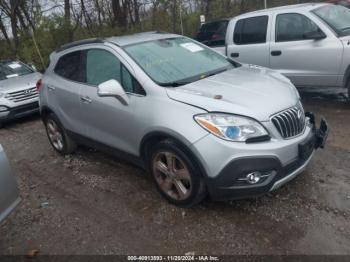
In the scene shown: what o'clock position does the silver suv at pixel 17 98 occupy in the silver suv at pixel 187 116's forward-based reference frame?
The silver suv at pixel 17 98 is roughly at 6 o'clock from the silver suv at pixel 187 116.

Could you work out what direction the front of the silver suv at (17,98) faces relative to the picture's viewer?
facing the viewer and to the right of the viewer

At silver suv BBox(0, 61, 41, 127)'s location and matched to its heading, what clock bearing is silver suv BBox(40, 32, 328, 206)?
The silver suv BBox(40, 32, 328, 206) is roughly at 1 o'clock from the silver suv BBox(0, 61, 41, 127).

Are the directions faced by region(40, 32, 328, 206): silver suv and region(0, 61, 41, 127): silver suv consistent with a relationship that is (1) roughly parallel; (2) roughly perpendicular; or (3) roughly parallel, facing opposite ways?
roughly parallel

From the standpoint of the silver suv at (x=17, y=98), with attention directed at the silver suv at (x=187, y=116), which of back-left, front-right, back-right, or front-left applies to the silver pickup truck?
front-left

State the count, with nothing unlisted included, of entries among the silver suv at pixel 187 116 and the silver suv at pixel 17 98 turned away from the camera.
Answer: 0

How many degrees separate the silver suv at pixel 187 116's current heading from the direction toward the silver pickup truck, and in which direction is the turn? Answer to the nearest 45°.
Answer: approximately 90° to its left

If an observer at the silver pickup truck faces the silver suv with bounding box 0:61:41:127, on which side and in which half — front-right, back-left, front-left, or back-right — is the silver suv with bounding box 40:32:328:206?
front-left
